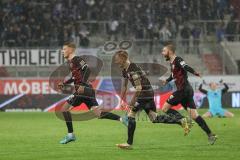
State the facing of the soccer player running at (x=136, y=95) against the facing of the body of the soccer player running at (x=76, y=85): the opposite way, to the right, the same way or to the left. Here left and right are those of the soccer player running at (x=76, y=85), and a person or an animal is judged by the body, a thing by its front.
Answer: the same way

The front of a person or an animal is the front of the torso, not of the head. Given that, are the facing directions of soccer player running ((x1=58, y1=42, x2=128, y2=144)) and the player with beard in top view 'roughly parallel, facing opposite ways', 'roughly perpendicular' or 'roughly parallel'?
roughly parallel

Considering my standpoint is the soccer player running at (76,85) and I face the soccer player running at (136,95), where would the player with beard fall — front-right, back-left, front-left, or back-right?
front-left

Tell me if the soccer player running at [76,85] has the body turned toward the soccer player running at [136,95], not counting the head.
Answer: no

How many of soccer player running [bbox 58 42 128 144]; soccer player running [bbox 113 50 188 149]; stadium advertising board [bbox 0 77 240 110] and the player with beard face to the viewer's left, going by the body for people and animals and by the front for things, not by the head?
3

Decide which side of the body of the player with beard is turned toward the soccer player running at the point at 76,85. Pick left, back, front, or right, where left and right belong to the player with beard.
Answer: front

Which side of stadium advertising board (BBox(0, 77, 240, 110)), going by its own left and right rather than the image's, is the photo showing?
front

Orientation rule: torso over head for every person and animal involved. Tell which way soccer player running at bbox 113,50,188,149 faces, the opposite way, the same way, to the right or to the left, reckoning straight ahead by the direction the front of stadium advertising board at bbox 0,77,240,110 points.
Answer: to the right

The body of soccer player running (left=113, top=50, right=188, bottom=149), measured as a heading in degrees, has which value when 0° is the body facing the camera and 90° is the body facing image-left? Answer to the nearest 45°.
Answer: approximately 90°

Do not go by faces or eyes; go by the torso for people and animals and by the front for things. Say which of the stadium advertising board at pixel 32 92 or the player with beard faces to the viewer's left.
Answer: the player with beard

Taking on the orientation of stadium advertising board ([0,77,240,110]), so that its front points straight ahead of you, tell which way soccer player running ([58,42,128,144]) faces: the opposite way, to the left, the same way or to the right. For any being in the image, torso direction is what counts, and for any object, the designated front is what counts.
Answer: to the right

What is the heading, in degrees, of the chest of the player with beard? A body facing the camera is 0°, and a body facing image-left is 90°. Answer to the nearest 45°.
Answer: approximately 90°

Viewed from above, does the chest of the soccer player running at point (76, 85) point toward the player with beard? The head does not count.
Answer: no

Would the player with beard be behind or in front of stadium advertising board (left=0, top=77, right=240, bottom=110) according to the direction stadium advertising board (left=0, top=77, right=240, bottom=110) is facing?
in front

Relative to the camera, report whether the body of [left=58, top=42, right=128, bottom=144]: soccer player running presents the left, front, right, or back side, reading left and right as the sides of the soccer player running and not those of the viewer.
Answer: left
